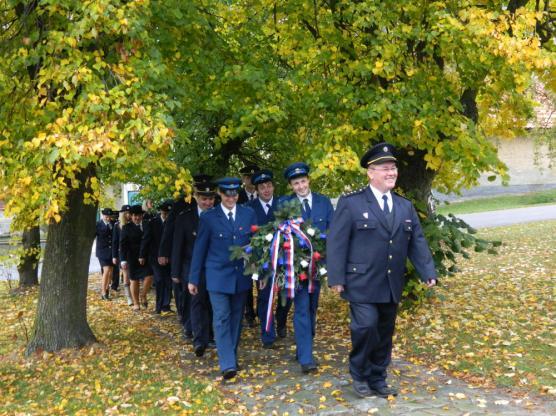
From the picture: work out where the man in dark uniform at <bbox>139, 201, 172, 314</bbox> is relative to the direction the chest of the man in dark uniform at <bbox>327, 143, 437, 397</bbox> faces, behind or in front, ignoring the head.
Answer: behind

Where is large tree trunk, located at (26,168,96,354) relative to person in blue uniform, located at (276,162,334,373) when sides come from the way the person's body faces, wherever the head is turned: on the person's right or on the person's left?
on the person's right

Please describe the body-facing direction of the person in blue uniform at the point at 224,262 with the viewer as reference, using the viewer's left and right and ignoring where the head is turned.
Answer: facing the viewer

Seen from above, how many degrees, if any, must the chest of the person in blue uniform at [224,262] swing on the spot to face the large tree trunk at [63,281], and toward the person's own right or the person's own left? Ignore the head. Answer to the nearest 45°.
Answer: approximately 135° to the person's own right

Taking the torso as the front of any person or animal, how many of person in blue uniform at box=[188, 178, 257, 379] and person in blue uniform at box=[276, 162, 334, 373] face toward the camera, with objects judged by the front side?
2

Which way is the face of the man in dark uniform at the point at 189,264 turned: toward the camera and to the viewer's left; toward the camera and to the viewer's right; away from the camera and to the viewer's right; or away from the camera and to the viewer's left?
toward the camera and to the viewer's right

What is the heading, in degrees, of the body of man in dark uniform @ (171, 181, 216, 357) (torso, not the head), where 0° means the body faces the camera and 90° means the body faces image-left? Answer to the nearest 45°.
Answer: approximately 315°

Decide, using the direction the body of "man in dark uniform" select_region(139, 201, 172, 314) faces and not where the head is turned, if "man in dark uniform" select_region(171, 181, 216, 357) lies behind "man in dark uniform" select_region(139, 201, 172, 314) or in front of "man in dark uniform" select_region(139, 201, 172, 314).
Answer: in front

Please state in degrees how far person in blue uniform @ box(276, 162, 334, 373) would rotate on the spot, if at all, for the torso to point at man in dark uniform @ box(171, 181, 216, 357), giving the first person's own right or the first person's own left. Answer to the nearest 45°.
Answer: approximately 135° to the first person's own right

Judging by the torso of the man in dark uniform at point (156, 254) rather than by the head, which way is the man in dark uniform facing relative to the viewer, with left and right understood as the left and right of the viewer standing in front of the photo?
facing the viewer and to the right of the viewer

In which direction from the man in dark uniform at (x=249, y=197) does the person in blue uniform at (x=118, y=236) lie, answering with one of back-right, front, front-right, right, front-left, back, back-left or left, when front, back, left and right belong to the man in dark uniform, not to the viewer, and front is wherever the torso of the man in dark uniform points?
back

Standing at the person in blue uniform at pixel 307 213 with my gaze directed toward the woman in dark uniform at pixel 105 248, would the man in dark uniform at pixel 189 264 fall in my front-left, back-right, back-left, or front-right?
front-left

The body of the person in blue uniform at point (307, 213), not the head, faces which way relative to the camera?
toward the camera

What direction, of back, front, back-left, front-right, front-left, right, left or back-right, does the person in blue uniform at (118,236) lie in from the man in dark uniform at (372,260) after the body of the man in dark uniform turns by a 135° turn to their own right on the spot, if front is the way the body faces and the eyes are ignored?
front-right

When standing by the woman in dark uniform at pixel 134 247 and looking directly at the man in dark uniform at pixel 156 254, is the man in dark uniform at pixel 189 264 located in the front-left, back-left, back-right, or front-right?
front-right

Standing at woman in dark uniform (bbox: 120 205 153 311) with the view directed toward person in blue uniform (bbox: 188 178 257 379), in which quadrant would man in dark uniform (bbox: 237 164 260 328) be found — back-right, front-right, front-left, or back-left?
front-left
